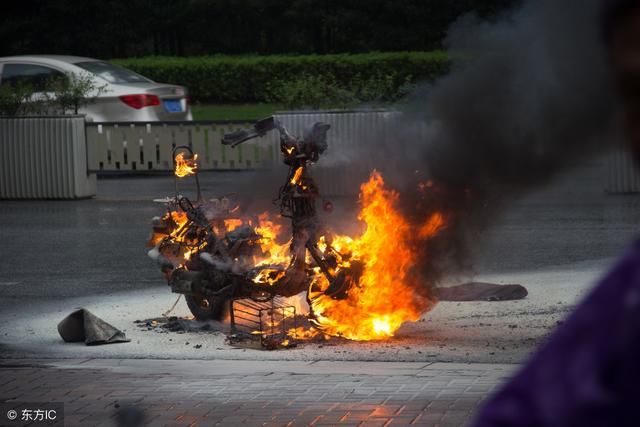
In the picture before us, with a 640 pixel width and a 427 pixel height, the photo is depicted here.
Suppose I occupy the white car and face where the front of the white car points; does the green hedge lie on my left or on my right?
on my right

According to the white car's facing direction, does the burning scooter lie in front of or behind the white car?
behind

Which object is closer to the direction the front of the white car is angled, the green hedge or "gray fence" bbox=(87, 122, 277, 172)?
the green hedge

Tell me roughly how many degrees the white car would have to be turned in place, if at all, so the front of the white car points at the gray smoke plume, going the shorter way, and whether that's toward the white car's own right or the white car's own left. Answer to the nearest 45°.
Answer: approximately 135° to the white car's own left

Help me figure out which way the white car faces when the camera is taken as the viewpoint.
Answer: facing away from the viewer and to the left of the viewer

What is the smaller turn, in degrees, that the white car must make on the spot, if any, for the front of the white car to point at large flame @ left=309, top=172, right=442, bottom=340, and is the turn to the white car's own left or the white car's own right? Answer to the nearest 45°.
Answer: approximately 135° to the white car's own left

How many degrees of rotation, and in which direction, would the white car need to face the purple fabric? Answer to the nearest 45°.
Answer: approximately 135° to its left

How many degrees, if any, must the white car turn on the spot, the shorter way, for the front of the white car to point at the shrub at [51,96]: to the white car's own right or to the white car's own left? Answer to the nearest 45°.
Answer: approximately 90° to the white car's own left
